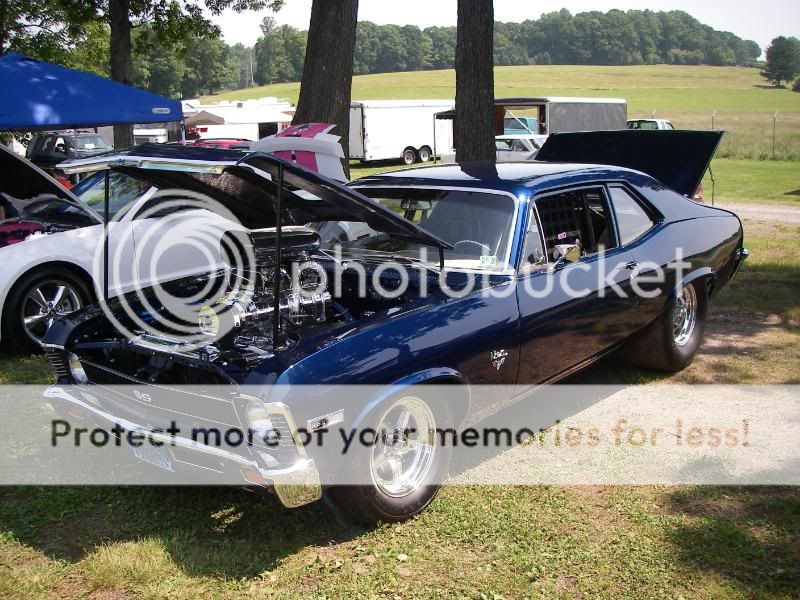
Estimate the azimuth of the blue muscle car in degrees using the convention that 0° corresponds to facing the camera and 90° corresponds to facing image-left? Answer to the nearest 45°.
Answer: approximately 45°

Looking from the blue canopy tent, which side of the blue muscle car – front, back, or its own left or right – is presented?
right

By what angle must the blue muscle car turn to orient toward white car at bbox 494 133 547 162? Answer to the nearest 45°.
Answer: approximately 135° to its right
